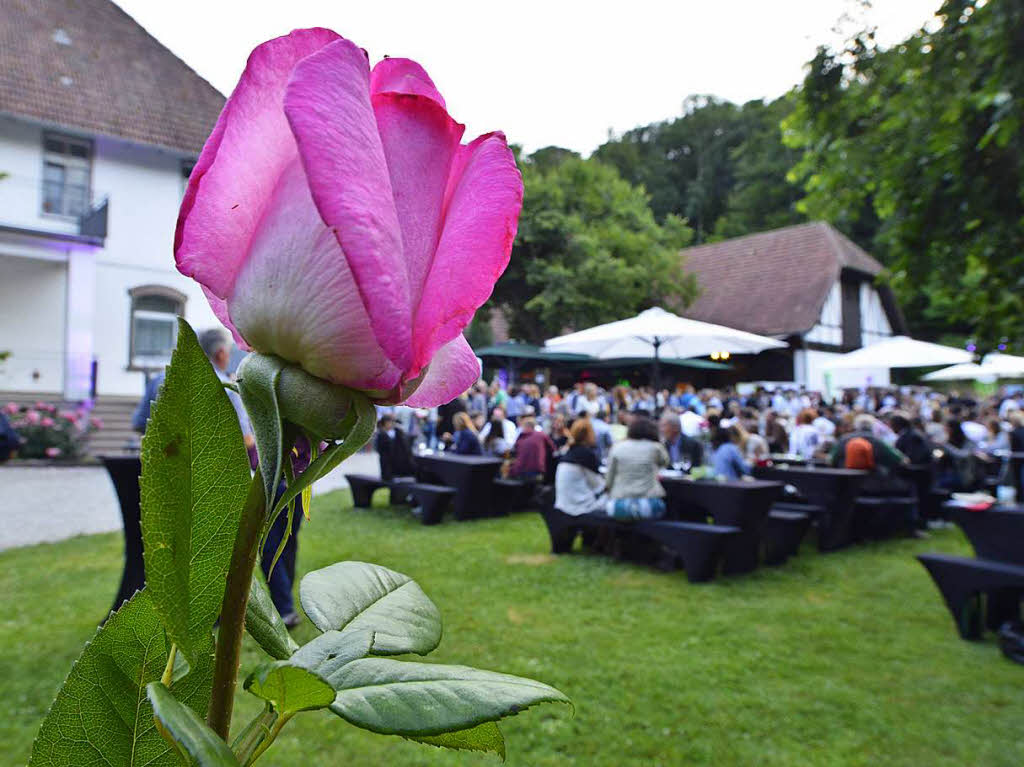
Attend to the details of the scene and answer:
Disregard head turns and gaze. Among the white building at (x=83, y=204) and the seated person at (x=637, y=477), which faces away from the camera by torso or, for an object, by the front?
the seated person

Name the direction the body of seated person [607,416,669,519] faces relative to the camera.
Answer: away from the camera

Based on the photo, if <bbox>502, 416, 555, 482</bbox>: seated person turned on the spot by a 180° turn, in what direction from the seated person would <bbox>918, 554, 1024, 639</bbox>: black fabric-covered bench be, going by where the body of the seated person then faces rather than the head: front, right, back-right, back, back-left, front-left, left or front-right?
front

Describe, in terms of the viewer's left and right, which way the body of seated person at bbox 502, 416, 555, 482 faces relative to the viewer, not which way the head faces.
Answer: facing away from the viewer and to the left of the viewer

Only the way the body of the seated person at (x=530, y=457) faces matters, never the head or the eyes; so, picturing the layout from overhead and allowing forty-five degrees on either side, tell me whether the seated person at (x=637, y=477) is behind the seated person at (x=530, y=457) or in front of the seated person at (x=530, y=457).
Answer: behind

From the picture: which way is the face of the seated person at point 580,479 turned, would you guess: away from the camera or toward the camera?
away from the camera

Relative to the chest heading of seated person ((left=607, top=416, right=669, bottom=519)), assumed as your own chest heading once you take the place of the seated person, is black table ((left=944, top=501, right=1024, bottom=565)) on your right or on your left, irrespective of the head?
on your right

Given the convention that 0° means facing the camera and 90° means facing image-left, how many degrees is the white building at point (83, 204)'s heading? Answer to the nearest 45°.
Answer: approximately 315°

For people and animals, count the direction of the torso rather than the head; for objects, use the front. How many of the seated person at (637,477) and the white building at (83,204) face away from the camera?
1
